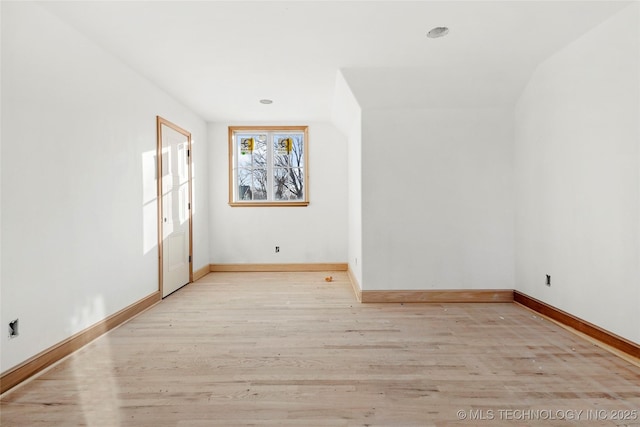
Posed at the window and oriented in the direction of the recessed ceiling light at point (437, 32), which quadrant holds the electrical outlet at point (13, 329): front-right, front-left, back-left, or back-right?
front-right

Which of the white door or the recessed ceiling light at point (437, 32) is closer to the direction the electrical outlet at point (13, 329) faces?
the recessed ceiling light

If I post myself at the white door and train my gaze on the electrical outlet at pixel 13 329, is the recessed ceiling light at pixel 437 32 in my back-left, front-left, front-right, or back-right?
front-left

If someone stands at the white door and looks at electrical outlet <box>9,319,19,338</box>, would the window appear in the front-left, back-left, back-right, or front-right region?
back-left

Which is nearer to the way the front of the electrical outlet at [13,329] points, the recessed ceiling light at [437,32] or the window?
the recessed ceiling light

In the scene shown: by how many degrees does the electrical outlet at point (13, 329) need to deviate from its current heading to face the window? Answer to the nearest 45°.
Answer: approximately 90° to its left

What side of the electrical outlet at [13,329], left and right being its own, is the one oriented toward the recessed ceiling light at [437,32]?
front

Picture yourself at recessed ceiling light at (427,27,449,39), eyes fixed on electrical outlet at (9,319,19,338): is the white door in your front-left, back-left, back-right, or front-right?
front-right

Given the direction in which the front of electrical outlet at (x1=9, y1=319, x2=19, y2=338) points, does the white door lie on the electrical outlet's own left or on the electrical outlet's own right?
on the electrical outlet's own left

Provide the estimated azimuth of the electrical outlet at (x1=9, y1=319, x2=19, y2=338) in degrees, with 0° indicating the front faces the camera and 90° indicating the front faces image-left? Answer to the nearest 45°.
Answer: approximately 315°

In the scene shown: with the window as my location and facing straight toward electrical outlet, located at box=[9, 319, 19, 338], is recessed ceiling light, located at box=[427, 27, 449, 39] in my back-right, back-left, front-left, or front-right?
front-left
